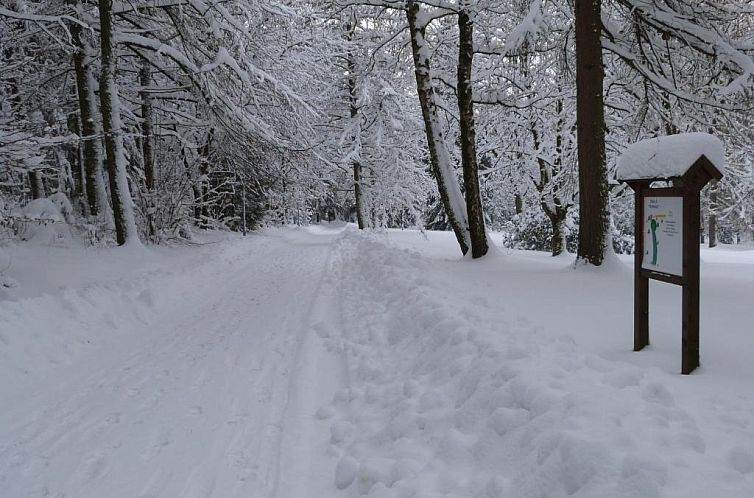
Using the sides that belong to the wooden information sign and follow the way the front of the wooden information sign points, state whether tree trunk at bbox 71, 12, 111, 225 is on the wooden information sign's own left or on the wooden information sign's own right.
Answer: on the wooden information sign's own right

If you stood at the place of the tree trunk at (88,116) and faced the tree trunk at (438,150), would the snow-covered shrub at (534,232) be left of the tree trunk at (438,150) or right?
left

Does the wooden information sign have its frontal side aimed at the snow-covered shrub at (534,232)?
no

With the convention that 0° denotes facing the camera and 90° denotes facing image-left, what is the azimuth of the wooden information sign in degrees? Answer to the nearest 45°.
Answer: approximately 45°

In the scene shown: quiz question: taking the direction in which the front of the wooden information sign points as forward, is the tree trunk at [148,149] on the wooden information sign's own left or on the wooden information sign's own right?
on the wooden information sign's own right

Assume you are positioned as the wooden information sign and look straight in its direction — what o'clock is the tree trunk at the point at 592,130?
The tree trunk is roughly at 4 o'clock from the wooden information sign.

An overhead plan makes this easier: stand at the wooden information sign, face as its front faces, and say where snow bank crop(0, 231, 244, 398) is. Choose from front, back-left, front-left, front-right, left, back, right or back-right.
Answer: front-right

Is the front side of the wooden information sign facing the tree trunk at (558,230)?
no

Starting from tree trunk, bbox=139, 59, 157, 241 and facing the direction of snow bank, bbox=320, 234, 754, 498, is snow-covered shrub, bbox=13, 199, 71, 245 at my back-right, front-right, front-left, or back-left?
front-right

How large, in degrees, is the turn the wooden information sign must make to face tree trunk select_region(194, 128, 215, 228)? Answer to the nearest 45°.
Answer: approximately 90° to its right

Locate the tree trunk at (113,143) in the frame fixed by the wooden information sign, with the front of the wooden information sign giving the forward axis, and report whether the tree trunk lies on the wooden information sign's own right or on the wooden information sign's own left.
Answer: on the wooden information sign's own right

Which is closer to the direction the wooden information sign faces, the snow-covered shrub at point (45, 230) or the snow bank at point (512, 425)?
the snow bank
